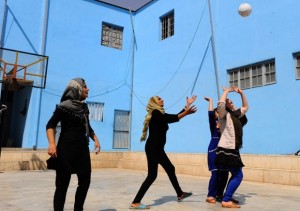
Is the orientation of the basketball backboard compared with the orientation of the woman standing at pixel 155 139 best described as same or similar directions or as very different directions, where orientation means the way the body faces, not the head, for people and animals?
same or similar directions

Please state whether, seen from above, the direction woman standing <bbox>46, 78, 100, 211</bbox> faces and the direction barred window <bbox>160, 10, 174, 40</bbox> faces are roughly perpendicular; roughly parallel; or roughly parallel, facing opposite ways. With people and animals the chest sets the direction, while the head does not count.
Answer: roughly perpendicular

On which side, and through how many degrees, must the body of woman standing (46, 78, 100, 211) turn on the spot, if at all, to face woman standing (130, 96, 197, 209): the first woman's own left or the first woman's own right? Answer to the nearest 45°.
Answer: approximately 90° to the first woman's own left

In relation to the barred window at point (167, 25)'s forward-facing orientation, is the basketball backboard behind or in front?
in front

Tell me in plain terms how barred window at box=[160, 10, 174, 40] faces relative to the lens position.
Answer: facing the viewer and to the left of the viewer

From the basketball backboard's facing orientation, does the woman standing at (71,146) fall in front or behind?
in front

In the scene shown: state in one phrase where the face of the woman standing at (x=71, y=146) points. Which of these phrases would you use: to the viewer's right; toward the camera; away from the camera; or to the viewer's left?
to the viewer's right

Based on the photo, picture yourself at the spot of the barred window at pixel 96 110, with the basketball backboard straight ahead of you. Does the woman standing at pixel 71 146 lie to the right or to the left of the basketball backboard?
left

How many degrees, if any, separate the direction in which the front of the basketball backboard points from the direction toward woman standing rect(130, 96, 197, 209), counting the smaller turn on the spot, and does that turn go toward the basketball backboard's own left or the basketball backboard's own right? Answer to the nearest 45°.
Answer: approximately 45° to the basketball backboard's own right

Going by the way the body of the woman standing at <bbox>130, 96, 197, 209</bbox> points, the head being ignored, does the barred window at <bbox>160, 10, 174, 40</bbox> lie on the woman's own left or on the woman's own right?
on the woman's own left

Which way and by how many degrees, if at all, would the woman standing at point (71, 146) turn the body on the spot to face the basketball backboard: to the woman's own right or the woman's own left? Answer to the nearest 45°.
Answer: approximately 135° to the woman's own left

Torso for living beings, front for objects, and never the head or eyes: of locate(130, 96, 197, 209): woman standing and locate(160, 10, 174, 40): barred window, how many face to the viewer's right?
1

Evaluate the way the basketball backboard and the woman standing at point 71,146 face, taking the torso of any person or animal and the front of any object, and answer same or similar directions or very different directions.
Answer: same or similar directions

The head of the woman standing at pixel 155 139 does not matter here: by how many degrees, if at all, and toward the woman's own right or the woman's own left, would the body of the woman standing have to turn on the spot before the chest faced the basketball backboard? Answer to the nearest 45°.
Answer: approximately 135° to the woman's own left

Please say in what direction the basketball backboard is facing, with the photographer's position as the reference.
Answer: facing the viewer and to the right of the viewer

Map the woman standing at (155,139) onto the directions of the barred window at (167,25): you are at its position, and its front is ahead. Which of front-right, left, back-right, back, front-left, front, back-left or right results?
front-left

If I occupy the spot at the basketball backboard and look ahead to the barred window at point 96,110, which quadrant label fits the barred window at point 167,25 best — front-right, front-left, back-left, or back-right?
front-right

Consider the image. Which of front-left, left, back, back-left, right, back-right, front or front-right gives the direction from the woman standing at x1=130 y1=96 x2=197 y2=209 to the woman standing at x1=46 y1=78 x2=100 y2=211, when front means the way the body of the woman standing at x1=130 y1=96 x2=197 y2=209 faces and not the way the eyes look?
back-right

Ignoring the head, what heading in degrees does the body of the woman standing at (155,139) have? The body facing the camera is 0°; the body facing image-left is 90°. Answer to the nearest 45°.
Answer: approximately 270°
